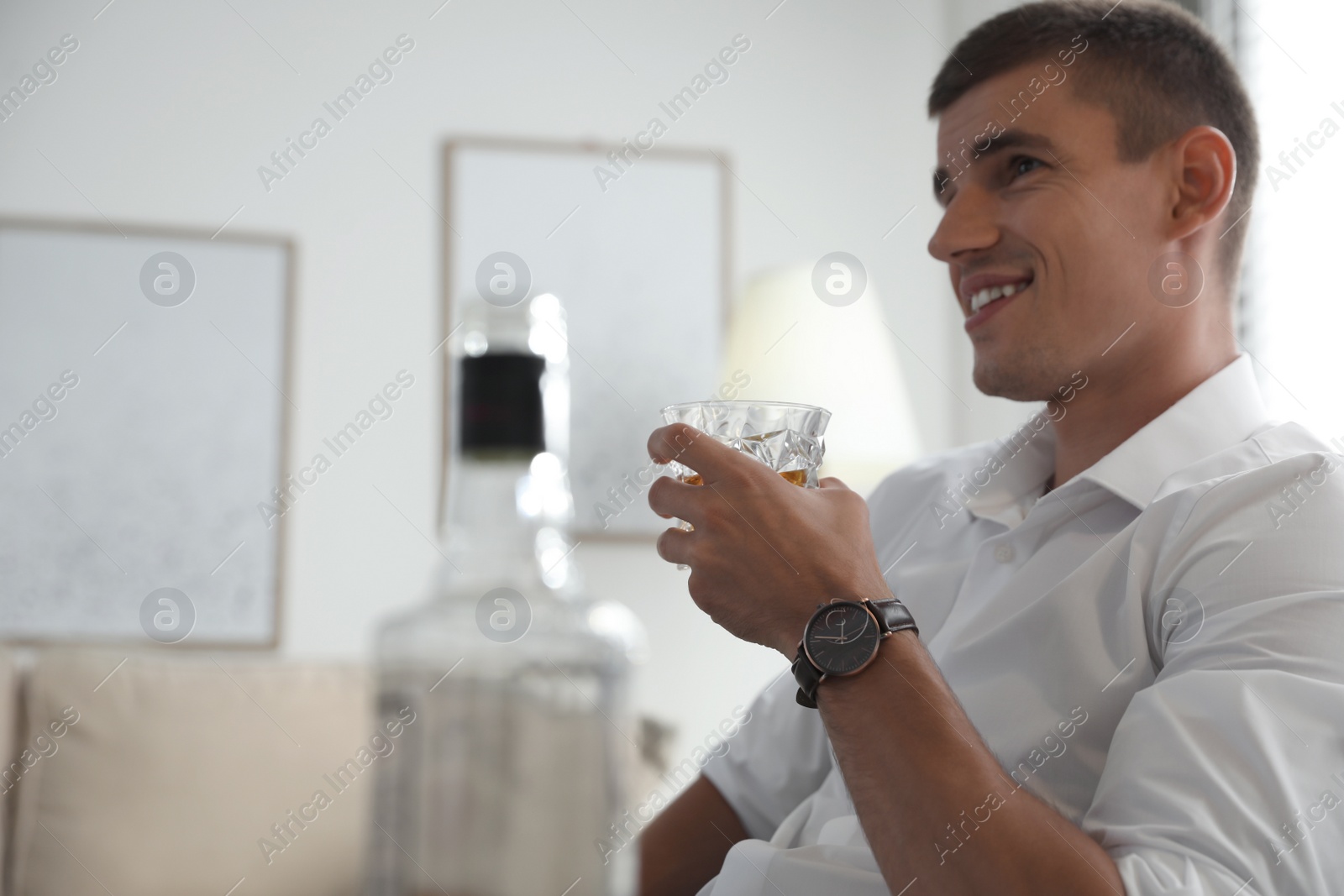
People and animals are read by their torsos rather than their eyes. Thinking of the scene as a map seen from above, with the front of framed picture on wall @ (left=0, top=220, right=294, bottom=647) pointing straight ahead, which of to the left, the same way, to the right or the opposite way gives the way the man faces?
to the right

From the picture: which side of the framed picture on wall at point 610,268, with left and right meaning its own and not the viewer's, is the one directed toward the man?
front

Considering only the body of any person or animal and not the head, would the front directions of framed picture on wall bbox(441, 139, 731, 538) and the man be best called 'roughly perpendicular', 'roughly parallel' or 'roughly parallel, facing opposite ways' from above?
roughly perpendicular

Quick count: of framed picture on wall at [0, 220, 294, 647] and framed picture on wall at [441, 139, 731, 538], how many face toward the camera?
2

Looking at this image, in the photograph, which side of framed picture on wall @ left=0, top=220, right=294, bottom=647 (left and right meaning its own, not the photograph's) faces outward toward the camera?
front

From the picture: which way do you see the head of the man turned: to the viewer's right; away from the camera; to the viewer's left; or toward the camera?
to the viewer's left

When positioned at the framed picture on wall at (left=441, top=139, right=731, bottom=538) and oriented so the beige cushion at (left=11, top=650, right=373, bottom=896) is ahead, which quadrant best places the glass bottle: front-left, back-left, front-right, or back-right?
front-left

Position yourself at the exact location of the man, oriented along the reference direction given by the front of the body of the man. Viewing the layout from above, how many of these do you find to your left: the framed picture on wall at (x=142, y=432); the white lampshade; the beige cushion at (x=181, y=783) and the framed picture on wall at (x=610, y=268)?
0

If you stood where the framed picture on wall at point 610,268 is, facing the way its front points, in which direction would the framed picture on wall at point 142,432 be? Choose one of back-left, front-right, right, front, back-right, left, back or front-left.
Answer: right

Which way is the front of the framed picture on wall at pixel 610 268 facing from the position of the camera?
facing the viewer

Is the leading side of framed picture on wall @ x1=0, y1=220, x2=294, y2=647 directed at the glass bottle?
yes

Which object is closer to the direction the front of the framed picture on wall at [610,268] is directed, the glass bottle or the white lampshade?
the glass bottle

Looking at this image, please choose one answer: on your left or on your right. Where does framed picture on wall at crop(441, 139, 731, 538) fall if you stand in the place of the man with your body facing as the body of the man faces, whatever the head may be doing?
on your right

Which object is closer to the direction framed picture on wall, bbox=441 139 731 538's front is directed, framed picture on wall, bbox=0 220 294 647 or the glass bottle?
the glass bottle
